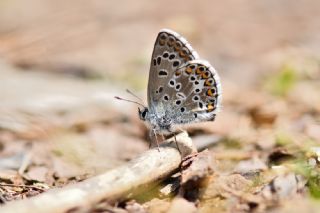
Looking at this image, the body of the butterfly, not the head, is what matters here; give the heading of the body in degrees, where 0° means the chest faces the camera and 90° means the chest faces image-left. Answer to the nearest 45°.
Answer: approximately 90°
